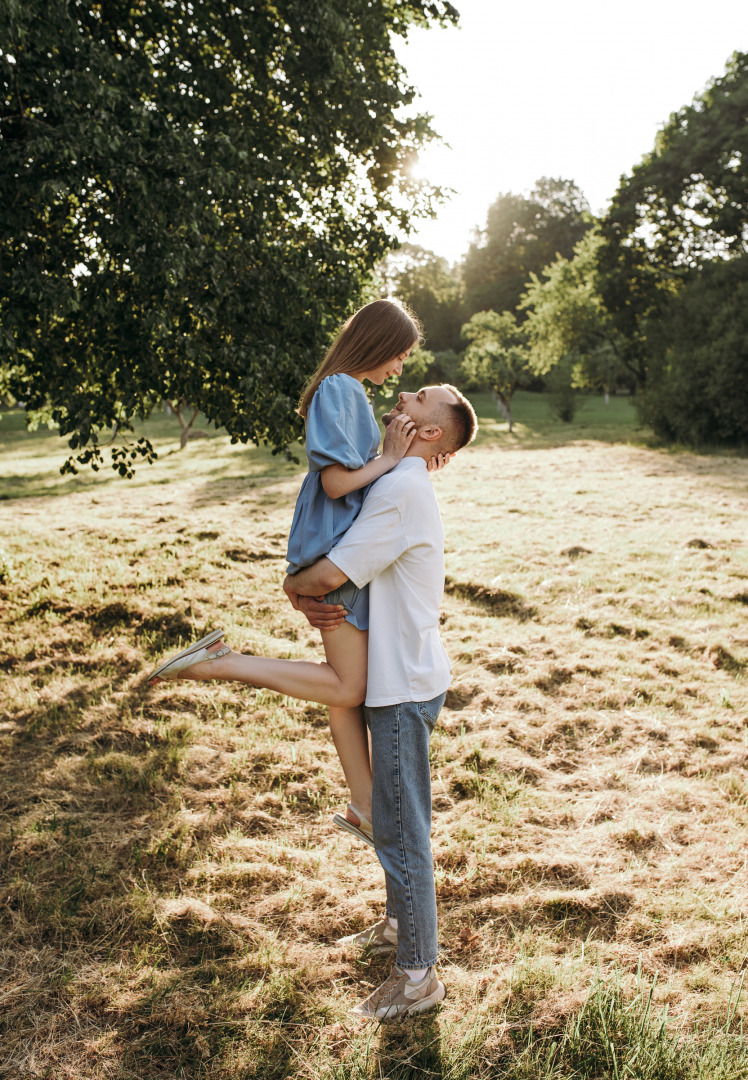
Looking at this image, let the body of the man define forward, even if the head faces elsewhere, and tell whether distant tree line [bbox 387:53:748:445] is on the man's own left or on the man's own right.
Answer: on the man's own right

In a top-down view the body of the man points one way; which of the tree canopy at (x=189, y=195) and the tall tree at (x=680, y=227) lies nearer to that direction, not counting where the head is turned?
the tree canopy

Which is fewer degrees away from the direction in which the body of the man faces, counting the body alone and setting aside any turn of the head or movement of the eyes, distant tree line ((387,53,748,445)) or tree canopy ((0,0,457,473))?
the tree canopy

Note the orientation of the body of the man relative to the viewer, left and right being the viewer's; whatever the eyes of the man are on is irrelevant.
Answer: facing to the left of the viewer

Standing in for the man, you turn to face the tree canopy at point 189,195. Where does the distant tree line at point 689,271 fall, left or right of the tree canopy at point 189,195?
right

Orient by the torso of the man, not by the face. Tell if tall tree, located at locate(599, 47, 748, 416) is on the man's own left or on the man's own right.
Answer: on the man's own right

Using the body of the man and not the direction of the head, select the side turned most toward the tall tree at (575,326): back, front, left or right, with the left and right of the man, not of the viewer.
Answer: right

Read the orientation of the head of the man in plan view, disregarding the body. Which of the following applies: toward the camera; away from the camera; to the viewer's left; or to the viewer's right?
to the viewer's left
